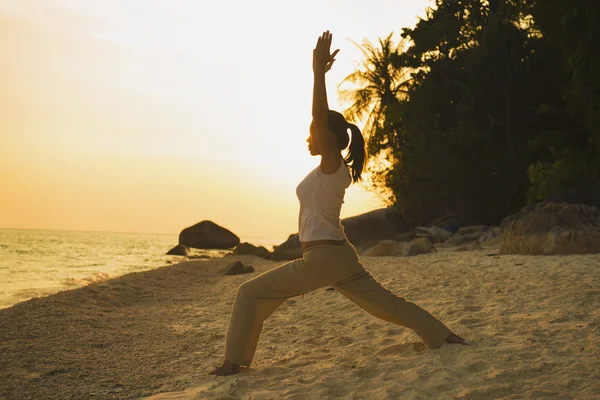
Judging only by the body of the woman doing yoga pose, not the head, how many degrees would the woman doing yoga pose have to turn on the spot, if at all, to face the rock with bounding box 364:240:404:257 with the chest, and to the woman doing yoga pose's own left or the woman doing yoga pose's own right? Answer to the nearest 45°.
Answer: approximately 90° to the woman doing yoga pose's own right

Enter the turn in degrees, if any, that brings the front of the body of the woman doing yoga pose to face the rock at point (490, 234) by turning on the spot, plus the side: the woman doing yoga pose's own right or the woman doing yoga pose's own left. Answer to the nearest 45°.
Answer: approximately 90° to the woman doing yoga pose's own right

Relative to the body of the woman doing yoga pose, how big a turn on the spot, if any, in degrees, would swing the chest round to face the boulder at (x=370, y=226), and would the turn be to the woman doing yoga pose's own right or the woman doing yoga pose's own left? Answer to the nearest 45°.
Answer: approximately 90° to the woman doing yoga pose's own right

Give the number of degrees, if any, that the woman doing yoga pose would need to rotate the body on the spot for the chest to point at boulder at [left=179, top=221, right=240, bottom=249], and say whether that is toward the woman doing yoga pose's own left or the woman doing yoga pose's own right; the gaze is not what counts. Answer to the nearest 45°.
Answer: approximately 90° to the woman doing yoga pose's own right

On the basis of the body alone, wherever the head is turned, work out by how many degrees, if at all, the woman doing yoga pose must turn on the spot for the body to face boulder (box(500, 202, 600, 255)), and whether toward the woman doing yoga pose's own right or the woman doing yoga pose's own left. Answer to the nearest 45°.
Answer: approximately 135° to the woman doing yoga pose's own right

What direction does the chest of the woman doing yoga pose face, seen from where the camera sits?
to the viewer's left
